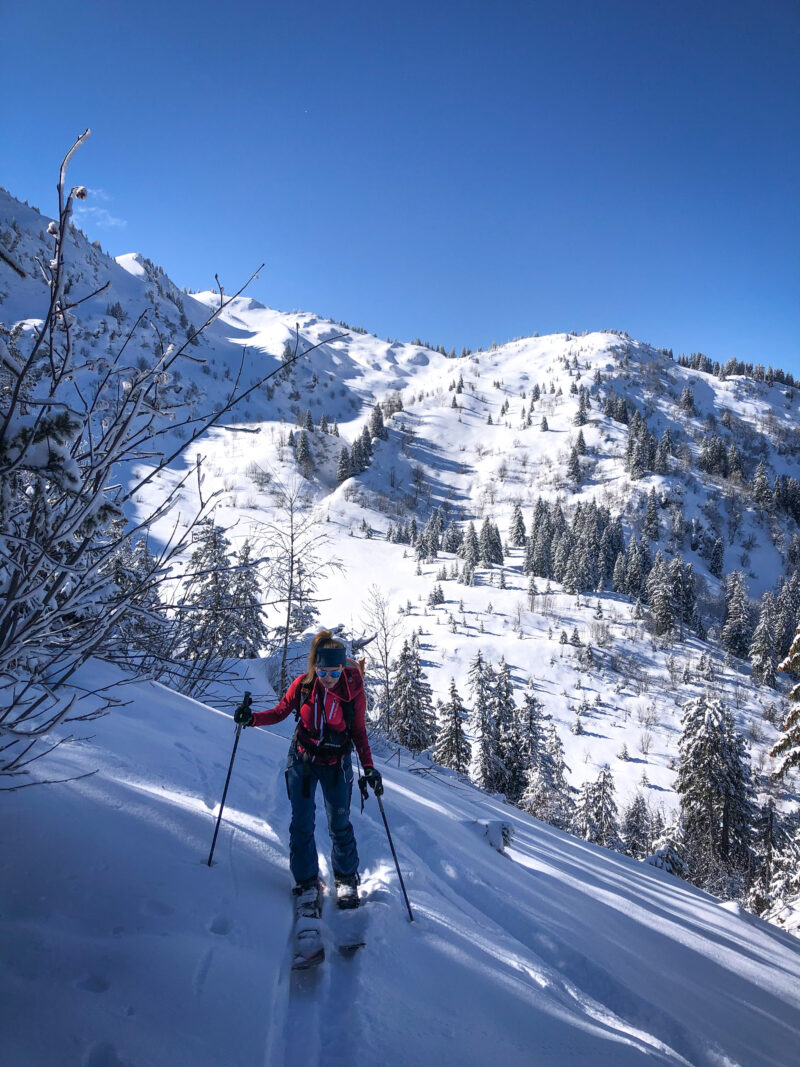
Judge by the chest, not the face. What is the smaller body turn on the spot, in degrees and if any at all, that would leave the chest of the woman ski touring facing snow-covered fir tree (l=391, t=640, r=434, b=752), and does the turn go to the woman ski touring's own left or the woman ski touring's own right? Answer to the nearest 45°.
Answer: approximately 180°

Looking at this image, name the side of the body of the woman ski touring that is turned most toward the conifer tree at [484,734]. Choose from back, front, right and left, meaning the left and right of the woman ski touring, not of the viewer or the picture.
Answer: back

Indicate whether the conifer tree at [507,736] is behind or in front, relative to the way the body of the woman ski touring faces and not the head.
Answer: behind

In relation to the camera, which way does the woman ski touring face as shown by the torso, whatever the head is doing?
toward the camera

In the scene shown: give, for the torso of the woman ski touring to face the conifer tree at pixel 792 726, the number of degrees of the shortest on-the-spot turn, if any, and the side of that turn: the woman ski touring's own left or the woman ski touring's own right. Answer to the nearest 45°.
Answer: approximately 135° to the woman ski touring's own left

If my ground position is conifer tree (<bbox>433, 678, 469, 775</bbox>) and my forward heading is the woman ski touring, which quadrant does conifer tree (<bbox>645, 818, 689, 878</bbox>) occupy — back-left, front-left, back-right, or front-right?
front-left
